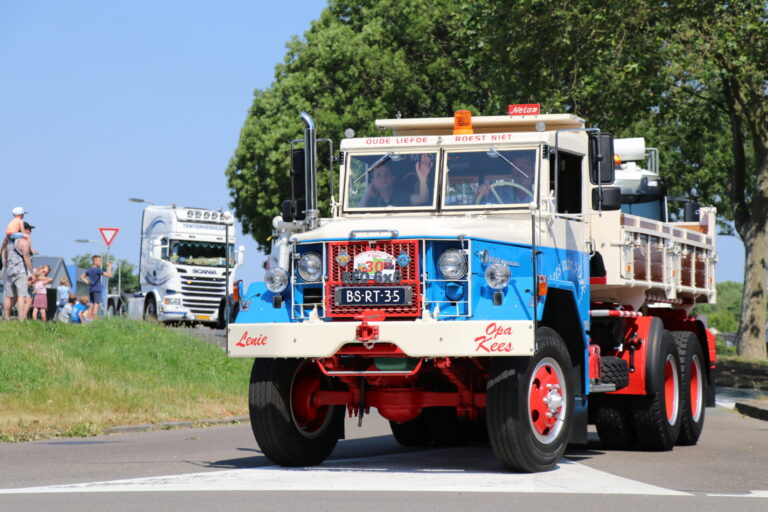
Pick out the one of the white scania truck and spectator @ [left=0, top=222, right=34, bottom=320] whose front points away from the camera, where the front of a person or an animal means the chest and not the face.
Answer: the spectator

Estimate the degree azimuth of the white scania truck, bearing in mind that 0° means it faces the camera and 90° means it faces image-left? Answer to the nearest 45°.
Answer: approximately 315°

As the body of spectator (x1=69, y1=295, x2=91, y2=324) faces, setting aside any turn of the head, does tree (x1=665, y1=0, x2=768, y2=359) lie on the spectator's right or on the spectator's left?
on the spectator's right

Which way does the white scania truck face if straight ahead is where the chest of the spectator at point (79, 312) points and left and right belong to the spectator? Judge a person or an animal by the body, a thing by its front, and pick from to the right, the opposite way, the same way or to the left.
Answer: to the right

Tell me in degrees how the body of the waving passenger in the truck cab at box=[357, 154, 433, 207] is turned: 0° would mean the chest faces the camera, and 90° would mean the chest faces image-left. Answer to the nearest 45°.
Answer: approximately 0°

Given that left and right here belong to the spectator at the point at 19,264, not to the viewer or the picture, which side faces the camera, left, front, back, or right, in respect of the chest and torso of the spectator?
back
